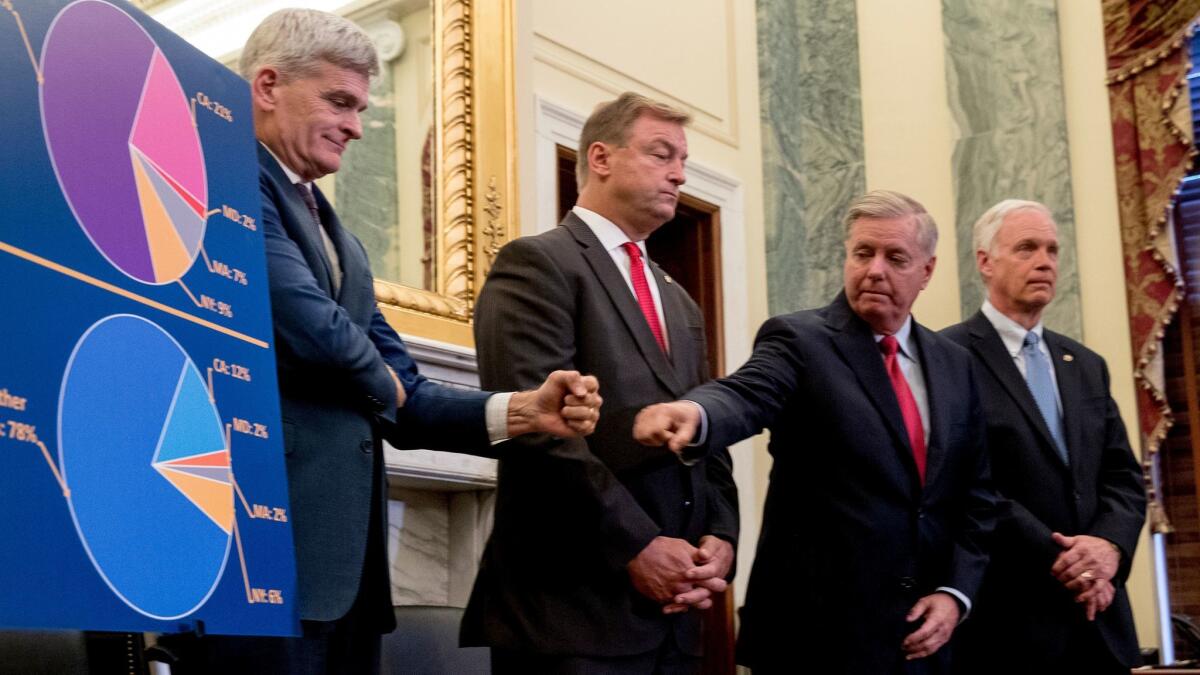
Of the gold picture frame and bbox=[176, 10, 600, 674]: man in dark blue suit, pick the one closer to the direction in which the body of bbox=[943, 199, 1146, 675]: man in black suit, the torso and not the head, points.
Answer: the man in dark blue suit

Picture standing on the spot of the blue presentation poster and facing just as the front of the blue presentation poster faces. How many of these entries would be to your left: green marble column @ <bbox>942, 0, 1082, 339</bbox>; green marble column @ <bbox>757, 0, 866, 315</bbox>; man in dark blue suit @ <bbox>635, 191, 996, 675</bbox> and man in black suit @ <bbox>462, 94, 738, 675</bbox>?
4

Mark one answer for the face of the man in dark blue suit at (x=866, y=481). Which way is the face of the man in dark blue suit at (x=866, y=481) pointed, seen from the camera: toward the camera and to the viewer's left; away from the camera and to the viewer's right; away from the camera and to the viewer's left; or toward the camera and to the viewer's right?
toward the camera and to the viewer's left

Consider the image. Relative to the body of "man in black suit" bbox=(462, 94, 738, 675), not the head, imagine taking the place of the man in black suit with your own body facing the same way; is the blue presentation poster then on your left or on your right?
on your right

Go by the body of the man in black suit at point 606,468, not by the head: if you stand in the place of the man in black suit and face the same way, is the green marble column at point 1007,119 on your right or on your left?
on your left

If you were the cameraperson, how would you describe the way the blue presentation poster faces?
facing the viewer and to the right of the viewer

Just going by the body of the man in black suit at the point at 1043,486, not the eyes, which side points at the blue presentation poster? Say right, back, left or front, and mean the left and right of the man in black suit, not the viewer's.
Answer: right
